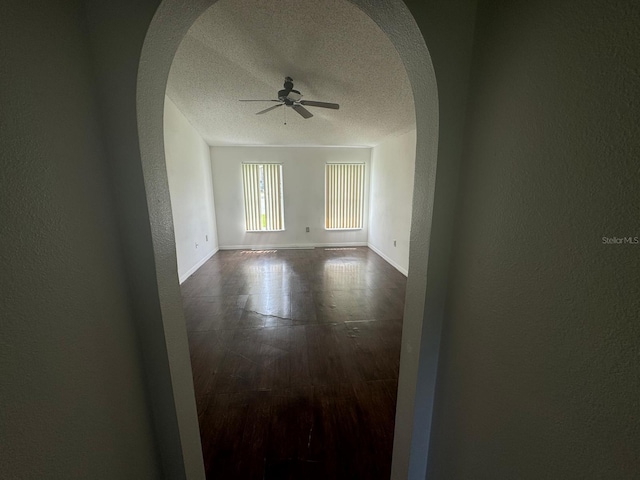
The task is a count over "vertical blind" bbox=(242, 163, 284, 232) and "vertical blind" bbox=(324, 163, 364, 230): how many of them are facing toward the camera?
2

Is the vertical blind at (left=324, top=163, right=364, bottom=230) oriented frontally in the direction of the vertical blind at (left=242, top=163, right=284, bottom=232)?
no

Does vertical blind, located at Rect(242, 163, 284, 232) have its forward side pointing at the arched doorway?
yes

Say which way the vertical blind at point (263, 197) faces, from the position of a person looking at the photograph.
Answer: facing the viewer

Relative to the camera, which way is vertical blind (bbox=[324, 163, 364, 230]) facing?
toward the camera

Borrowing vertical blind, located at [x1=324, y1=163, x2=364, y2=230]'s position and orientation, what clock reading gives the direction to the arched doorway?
The arched doorway is roughly at 12 o'clock from the vertical blind.

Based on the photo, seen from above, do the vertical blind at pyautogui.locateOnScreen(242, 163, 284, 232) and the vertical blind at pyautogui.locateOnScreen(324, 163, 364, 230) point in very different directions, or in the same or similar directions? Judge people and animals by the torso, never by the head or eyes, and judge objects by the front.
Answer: same or similar directions

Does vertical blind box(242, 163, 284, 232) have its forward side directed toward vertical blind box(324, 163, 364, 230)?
no

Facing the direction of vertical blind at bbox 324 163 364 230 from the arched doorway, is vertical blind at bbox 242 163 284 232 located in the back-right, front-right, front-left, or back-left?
front-left
